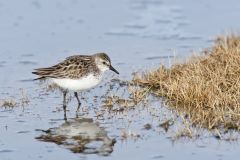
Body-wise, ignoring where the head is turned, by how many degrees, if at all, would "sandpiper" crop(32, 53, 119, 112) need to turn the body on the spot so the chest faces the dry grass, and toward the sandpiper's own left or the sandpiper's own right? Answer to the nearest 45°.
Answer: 0° — it already faces it

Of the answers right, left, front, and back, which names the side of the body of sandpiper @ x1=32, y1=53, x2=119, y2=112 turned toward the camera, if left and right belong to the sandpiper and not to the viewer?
right
